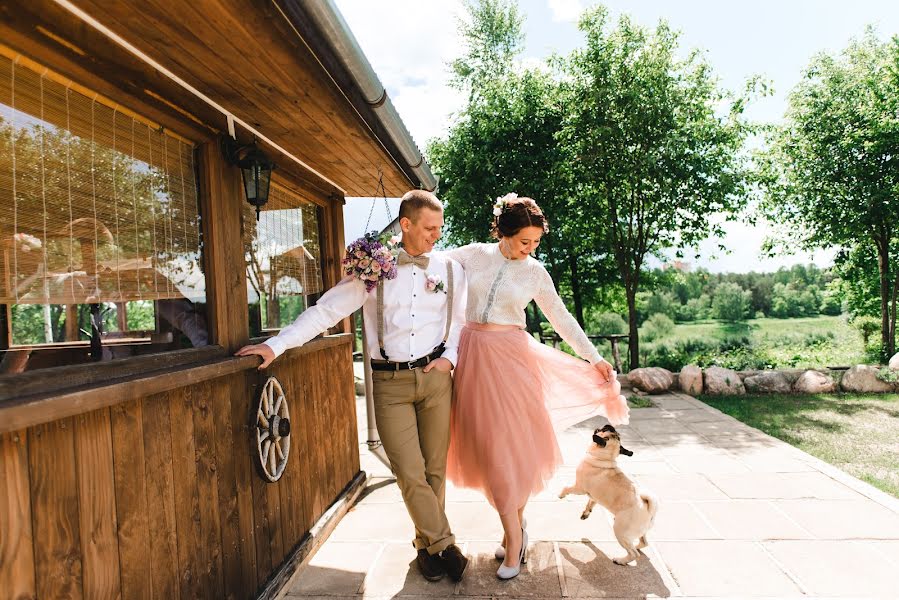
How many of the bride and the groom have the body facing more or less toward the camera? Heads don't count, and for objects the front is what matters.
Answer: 2

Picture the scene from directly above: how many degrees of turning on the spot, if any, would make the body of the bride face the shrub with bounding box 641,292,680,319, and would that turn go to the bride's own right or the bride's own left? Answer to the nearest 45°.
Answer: approximately 180°

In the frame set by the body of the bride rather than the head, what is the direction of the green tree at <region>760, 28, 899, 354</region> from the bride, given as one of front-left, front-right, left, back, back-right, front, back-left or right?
back-left

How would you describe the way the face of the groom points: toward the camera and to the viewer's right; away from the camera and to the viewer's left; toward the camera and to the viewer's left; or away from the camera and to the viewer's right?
toward the camera and to the viewer's right

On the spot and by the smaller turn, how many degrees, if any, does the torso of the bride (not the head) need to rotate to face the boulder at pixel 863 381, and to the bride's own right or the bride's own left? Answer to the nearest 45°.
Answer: approximately 135° to the bride's own left

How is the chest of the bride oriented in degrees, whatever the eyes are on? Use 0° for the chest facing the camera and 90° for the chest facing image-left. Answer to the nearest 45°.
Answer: approximately 0°

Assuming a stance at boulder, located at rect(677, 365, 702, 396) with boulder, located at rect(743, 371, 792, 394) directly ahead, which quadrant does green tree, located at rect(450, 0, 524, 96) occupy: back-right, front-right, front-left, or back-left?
back-left

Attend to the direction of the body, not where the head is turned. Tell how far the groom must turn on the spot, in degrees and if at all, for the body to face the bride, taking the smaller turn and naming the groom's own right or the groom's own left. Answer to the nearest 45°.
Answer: approximately 90° to the groom's own left

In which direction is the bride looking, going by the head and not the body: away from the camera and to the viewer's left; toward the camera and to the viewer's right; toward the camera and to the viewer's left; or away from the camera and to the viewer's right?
toward the camera and to the viewer's right

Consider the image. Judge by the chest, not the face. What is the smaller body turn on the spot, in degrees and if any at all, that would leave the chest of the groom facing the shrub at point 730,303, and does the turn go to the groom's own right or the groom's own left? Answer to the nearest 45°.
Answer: approximately 135° to the groom's own left

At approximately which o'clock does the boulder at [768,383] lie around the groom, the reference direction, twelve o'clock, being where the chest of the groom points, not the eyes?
The boulder is roughly at 8 o'clock from the groom.

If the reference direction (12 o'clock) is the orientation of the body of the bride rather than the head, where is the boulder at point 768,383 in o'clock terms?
The boulder is roughly at 7 o'clock from the bride.
